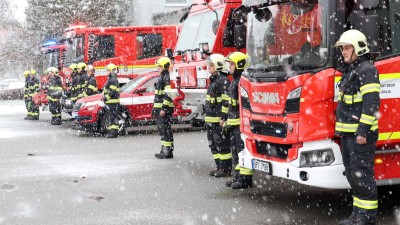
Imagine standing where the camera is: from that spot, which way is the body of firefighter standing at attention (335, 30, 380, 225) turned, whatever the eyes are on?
to the viewer's left

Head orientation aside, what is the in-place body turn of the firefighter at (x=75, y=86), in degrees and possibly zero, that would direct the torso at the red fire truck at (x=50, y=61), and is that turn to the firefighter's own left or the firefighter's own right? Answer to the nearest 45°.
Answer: approximately 90° to the firefighter's own right

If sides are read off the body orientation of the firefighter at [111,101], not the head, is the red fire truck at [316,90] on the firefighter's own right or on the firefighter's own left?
on the firefighter's own left

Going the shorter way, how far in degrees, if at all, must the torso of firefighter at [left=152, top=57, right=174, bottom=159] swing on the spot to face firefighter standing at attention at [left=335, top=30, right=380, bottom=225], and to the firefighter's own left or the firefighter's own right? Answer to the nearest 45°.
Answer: approximately 90° to the firefighter's own left

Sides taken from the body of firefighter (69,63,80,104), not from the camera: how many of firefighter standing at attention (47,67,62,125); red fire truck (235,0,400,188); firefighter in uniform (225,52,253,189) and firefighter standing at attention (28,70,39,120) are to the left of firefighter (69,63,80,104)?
2

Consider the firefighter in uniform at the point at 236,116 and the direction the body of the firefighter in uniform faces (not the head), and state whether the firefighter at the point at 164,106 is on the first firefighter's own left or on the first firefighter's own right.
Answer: on the first firefighter's own right

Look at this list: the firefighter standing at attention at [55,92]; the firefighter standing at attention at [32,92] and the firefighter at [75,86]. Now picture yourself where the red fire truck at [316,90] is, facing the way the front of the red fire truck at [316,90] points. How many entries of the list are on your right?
3

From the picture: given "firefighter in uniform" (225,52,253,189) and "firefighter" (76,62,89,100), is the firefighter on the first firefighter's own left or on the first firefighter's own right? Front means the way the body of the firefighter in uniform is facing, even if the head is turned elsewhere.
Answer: on the first firefighter's own right

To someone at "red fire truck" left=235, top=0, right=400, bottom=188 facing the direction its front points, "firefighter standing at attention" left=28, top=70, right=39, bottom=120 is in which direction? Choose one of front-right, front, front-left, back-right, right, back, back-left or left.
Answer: right

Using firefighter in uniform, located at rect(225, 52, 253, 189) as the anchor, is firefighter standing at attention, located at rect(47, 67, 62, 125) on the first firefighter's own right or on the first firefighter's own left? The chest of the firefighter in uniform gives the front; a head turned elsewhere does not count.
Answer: on the first firefighter's own right

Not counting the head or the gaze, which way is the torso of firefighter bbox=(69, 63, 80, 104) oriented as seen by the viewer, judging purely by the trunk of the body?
to the viewer's left

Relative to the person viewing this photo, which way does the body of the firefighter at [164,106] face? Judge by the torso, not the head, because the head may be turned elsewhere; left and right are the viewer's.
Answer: facing to the left of the viewer
